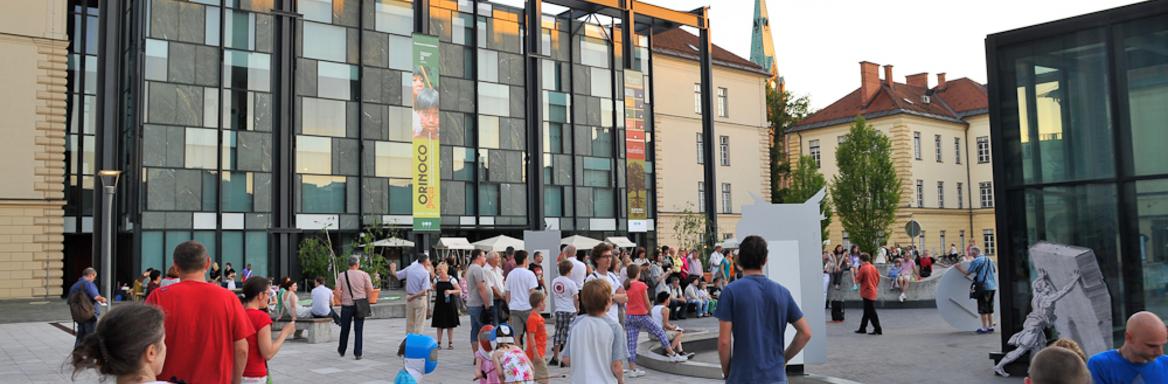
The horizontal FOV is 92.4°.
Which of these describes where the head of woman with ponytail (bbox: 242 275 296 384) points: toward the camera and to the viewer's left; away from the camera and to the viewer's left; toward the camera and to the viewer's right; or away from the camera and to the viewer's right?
away from the camera and to the viewer's right

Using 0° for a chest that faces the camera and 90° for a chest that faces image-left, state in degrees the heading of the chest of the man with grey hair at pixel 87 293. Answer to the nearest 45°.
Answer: approximately 270°

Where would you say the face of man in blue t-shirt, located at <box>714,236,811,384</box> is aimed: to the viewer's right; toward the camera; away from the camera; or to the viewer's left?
away from the camera

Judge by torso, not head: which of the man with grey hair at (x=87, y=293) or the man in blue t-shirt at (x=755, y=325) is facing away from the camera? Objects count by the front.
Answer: the man in blue t-shirt

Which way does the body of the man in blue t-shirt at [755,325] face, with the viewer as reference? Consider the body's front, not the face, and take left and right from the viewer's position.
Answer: facing away from the viewer

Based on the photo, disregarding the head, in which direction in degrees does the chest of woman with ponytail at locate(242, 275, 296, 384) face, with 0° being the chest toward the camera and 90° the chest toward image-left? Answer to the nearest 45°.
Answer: approximately 270°
